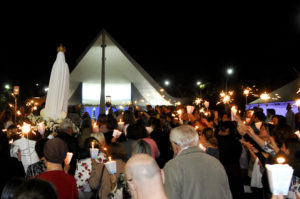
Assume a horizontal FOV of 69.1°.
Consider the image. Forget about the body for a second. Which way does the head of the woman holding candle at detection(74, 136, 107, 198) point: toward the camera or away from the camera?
away from the camera

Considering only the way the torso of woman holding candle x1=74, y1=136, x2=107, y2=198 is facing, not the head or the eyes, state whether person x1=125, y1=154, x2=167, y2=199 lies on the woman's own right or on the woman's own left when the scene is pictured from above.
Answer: on the woman's own right

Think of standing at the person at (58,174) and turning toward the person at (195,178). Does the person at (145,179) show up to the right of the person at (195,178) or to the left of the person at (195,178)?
right

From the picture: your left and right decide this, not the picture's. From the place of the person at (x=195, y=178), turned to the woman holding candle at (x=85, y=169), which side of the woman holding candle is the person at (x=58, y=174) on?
left

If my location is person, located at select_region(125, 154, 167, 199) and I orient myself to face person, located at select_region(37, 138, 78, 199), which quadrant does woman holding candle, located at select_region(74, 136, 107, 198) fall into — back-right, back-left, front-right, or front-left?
front-right
